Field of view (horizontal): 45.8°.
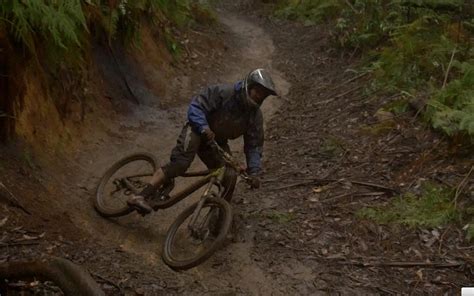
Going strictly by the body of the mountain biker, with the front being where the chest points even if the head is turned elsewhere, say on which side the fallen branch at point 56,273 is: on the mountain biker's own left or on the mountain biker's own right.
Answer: on the mountain biker's own right

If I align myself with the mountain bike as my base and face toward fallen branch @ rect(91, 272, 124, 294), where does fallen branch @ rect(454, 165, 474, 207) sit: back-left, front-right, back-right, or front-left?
back-left

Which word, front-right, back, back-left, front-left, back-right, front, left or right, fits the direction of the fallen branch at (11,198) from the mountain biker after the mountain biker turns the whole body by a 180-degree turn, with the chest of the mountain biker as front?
front-left

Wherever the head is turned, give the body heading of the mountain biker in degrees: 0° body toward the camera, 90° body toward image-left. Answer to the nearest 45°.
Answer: approximately 315°

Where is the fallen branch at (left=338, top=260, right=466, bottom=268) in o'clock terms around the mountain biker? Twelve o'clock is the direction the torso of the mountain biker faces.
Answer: The fallen branch is roughly at 12 o'clock from the mountain biker.

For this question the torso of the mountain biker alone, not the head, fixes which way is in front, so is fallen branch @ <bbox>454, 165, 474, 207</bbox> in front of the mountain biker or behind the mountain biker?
in front

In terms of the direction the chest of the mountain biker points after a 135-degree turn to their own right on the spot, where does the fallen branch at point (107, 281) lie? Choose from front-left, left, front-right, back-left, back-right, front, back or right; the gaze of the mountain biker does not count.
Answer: front-left

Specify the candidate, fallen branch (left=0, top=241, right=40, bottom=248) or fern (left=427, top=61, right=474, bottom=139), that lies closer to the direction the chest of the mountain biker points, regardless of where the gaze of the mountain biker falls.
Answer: the fern
